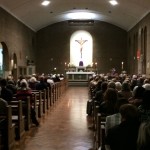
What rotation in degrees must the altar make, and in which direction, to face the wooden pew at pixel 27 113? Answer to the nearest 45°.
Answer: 0° — it already faces it

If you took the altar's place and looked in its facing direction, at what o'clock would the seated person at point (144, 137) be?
The seated person is roughly at 12 o'clock from the altar.

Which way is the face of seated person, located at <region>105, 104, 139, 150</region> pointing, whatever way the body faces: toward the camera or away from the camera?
away from the camera

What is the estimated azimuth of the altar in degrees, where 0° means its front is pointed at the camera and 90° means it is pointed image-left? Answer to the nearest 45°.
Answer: approximately 0°
